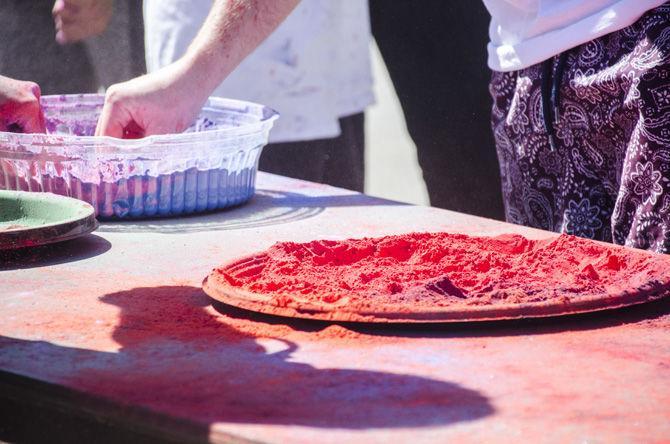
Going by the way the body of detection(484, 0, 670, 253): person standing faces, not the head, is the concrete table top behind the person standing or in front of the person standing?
in front

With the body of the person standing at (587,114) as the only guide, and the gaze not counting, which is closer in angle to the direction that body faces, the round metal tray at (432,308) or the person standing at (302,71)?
the round metal tray

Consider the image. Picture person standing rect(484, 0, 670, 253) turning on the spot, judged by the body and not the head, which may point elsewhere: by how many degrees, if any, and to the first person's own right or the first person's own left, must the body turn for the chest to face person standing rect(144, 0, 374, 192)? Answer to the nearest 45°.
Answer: approximately 90° to the first person's own right

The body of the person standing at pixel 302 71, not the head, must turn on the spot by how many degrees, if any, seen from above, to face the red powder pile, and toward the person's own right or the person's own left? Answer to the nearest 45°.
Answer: approximately 45° to the person's own left

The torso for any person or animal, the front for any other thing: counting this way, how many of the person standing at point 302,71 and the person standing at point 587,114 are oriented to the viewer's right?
0

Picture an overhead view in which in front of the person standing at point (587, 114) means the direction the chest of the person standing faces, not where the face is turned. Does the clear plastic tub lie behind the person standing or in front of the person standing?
in front
